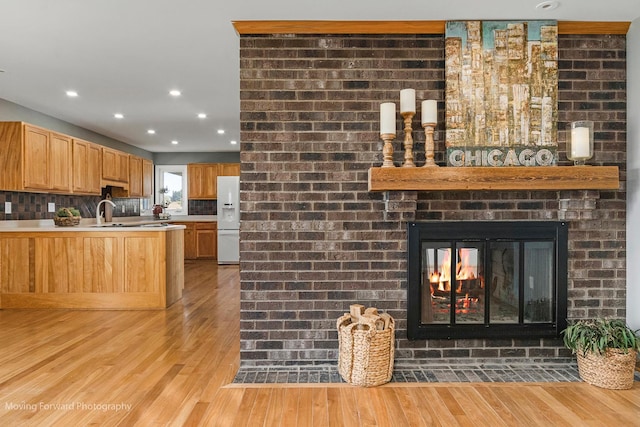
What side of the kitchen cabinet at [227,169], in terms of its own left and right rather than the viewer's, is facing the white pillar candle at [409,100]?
front

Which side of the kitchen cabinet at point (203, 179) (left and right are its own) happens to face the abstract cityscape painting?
front

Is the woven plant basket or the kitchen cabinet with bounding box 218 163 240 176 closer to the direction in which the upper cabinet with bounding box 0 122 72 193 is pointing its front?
the woven plant basket

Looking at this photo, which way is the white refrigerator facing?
toward the camera

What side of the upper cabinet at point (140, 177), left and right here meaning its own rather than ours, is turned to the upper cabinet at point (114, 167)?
right

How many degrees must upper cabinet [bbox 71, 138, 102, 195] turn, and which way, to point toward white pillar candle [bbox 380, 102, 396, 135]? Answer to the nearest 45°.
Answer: approximately 45° to its right

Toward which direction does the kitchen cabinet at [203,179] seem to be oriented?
toward the camera

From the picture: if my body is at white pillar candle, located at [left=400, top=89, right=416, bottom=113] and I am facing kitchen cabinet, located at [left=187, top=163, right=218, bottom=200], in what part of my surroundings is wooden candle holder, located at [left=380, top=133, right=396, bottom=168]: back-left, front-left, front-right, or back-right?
front-left

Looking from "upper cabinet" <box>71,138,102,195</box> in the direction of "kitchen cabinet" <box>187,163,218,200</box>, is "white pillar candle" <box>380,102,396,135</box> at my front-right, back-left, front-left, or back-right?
back-right

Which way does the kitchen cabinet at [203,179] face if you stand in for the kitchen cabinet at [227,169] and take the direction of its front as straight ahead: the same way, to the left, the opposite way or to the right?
the same way

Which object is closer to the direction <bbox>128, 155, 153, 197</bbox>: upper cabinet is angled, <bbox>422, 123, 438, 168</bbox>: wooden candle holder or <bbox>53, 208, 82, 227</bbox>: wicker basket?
the wooden candle holder

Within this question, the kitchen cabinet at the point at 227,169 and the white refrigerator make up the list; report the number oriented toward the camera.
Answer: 2

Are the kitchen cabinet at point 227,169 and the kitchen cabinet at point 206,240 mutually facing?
no

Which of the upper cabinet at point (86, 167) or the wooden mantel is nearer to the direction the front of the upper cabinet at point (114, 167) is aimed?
the wooden mantel

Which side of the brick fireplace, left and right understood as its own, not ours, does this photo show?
front

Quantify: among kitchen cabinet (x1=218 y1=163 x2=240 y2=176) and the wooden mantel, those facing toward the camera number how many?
2

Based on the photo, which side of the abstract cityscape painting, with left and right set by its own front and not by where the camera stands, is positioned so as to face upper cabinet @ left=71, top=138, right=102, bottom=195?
right

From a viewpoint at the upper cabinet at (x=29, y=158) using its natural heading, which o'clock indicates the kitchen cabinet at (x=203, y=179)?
The kitchen cabinet is roughly at 9 o'clock from the upper cabinet.
